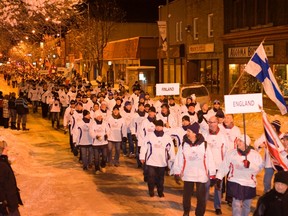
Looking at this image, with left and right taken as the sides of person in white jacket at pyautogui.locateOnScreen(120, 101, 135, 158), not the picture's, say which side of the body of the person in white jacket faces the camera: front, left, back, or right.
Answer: front

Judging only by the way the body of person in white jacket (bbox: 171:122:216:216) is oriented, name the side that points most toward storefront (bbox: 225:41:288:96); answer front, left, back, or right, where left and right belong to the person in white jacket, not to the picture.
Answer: back

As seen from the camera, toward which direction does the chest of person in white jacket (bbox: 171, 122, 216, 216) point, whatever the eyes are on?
toward the camera

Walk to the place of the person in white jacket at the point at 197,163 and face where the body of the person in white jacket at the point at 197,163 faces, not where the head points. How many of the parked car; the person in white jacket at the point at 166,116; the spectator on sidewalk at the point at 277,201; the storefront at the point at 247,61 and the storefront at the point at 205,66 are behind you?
4

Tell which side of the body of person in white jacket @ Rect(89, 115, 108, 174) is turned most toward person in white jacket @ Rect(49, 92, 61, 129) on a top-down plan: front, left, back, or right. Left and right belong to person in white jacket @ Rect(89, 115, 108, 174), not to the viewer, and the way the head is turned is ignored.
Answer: back

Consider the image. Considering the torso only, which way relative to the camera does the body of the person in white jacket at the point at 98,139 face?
toward the camera

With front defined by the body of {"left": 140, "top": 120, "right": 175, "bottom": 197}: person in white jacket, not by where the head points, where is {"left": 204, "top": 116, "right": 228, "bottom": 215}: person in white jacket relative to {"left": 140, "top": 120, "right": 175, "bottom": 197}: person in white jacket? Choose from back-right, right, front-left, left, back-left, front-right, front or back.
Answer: front-left

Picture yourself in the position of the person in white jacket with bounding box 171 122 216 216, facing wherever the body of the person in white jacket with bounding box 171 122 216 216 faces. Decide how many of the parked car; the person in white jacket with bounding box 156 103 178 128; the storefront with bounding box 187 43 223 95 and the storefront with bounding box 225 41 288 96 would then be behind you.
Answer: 4

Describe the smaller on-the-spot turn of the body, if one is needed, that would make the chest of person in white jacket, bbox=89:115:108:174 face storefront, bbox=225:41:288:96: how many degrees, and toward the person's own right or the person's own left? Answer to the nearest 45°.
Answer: approximately 135° to the person's own left

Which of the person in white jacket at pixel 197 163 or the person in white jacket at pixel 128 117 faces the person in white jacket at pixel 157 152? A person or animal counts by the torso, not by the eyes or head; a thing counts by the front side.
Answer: the person in white jacket at pixel 128 117

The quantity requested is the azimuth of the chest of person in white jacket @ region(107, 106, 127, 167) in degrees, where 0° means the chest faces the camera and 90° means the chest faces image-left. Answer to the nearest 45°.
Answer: approximately 0°
